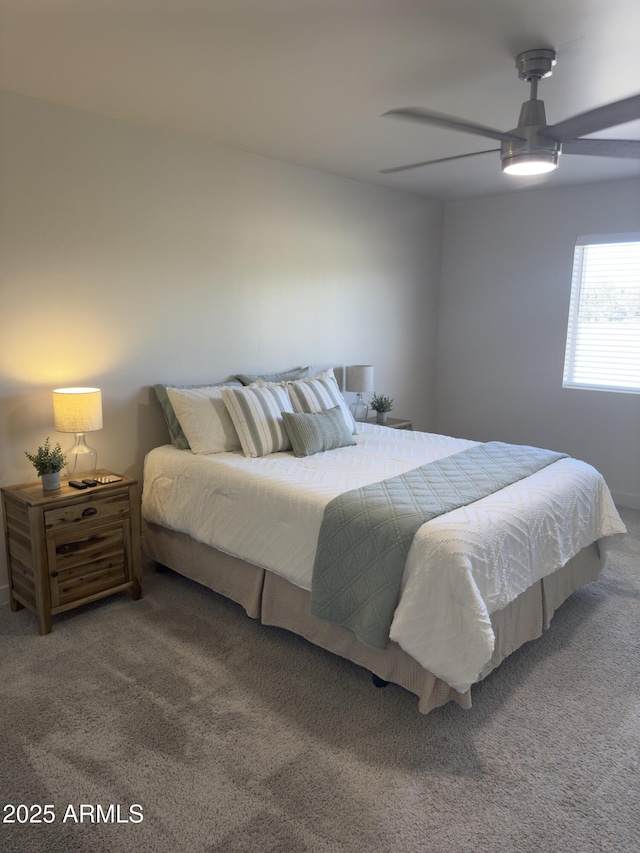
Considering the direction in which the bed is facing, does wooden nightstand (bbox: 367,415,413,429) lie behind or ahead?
behind

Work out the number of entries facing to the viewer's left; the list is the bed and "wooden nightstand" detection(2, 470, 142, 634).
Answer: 0

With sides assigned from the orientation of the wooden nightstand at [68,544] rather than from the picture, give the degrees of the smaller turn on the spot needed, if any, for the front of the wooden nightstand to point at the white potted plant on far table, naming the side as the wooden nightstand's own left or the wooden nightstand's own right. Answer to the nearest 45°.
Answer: approximately 90° to the wooden nightstand's own left

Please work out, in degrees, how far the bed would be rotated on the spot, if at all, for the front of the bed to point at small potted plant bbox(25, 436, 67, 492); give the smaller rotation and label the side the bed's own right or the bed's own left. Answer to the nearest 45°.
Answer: approximately 135° to the bed's own right

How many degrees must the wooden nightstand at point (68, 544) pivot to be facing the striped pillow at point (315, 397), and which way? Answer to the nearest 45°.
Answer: approximately 45° to its left

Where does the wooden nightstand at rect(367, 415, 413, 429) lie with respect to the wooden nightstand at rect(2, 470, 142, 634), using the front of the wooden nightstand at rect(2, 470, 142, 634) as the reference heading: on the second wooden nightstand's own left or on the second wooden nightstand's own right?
on the second wooden nightstand's own left

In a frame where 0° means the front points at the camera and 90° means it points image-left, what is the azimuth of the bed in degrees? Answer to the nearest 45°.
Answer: approximately 315°

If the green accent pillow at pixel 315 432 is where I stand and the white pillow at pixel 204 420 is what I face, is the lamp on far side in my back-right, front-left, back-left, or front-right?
back-right

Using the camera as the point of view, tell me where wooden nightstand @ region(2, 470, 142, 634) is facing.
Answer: facing the viewer and to the right of the viewer

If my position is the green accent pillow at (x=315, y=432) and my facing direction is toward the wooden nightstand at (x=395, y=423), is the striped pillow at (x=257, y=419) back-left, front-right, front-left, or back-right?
back-left

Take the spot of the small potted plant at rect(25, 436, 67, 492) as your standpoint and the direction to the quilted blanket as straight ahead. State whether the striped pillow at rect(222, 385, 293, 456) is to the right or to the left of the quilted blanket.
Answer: left
